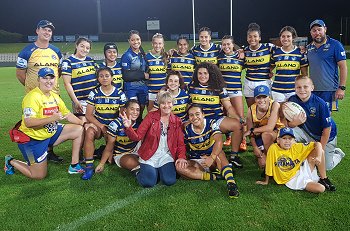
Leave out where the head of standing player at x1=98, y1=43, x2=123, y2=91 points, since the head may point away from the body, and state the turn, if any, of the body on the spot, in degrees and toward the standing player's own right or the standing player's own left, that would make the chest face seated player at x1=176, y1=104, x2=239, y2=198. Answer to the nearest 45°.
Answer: approximately 45° to the standing player's own left

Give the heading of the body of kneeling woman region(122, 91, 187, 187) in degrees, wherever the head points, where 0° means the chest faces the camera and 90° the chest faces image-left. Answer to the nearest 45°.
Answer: approximately 0°

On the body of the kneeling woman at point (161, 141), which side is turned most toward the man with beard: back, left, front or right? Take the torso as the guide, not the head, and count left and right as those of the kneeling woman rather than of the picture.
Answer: left

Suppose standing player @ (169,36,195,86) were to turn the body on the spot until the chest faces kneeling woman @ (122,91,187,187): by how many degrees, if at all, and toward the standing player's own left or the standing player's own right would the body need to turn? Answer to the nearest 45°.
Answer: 0° — they already face them

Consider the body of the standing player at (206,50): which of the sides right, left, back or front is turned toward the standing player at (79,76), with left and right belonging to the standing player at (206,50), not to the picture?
right

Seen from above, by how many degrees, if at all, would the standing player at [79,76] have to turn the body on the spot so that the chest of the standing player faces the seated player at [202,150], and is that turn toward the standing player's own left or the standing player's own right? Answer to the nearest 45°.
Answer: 0° — they already face them

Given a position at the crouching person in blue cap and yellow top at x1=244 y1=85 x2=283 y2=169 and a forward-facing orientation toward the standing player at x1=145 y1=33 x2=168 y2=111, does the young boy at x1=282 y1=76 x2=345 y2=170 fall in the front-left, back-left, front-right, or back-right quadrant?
back-right

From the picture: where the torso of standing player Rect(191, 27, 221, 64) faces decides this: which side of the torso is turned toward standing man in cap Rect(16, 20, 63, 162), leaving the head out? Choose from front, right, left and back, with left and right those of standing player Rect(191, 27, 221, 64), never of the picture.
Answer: right

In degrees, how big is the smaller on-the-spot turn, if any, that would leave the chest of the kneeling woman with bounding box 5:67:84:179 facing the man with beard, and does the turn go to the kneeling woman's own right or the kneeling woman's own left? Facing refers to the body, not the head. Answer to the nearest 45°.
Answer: approximately 45° to the kneeling woman's own left

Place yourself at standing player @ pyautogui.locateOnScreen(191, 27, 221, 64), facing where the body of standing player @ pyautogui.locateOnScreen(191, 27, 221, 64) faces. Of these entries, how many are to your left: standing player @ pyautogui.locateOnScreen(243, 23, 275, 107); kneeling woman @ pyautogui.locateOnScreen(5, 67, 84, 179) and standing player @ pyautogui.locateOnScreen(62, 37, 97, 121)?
1
